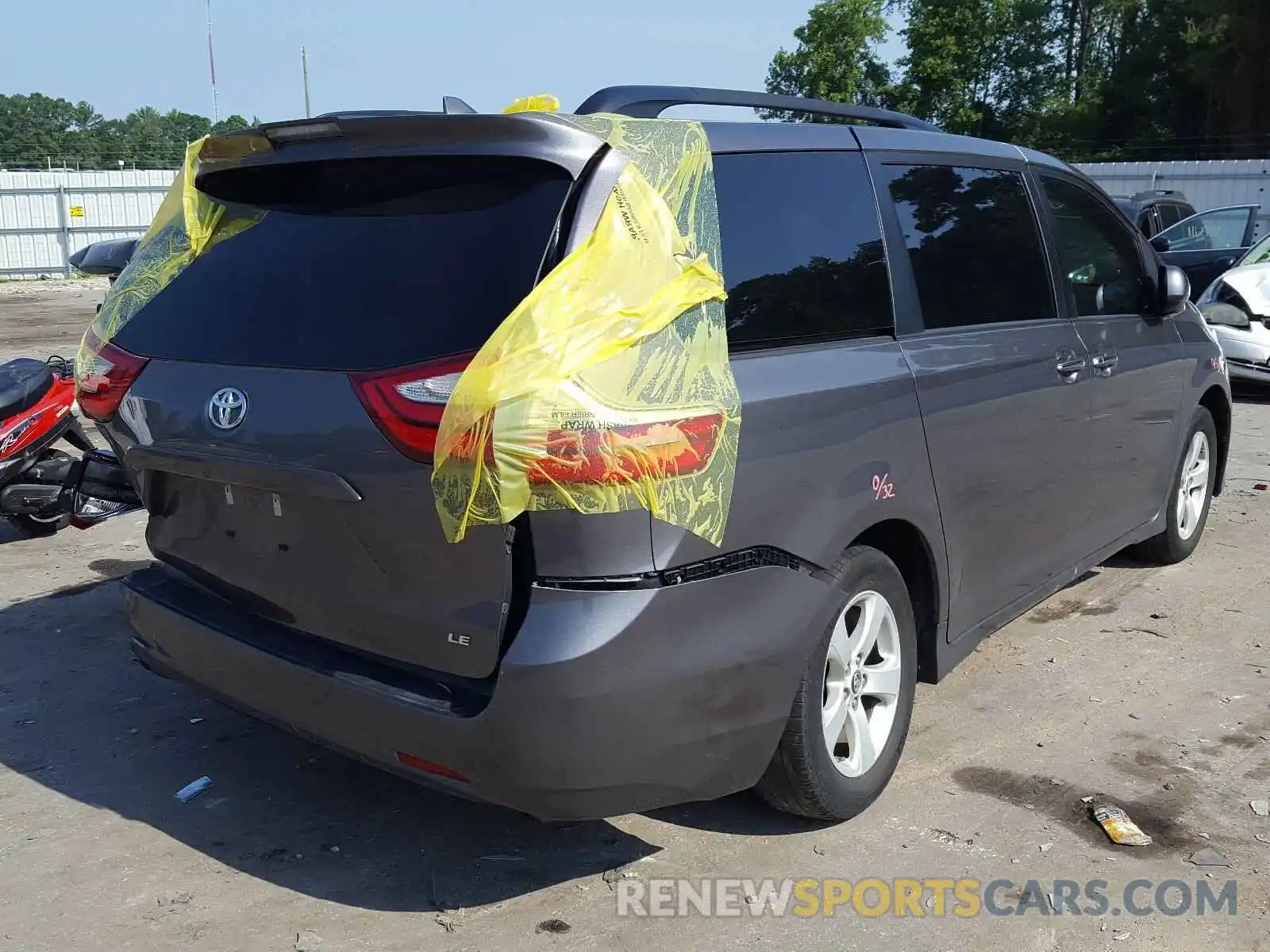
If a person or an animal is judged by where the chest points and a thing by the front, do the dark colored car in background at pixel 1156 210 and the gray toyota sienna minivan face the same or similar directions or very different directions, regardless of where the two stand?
very different directions

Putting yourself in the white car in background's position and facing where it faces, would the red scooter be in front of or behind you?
in front

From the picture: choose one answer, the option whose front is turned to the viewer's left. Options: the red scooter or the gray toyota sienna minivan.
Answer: the red scooter

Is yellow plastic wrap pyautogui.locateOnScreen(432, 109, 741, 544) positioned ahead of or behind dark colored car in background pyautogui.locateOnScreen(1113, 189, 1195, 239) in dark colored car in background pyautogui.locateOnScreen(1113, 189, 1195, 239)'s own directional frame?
ahead

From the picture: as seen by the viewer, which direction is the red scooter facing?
to the viewer's left

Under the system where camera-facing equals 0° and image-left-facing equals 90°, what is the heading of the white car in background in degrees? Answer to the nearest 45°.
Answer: approximately 45°

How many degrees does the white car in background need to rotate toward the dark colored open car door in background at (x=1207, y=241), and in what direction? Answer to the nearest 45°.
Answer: approximately 135° to its right
